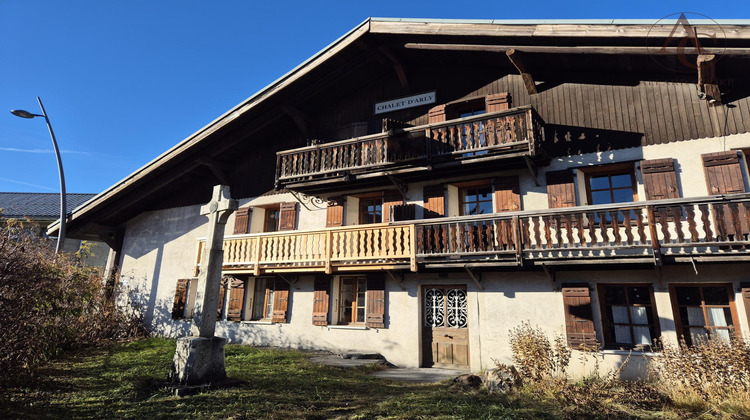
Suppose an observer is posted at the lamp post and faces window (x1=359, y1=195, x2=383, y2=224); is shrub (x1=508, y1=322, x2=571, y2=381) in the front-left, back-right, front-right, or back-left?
front-right

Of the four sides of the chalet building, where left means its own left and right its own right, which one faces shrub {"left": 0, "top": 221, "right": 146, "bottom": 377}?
front

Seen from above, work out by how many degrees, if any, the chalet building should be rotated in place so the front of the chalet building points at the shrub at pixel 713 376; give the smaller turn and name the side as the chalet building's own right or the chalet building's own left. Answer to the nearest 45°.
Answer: approximately 90° to the chalet building's own left

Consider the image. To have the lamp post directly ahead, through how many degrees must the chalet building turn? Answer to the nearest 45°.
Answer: approximately 45° to its right
